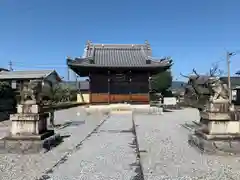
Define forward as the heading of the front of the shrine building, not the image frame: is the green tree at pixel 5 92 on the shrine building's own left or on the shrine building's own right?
on the shrine building's own right

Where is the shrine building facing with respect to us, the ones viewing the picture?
facing the viewer
